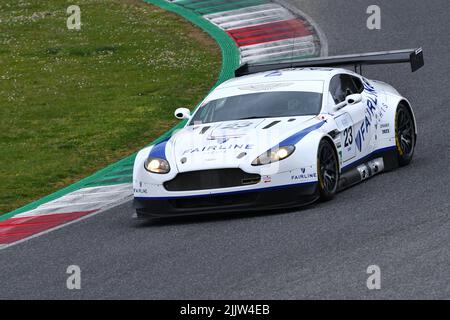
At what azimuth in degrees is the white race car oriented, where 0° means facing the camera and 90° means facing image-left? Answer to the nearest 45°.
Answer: approximately 45°
